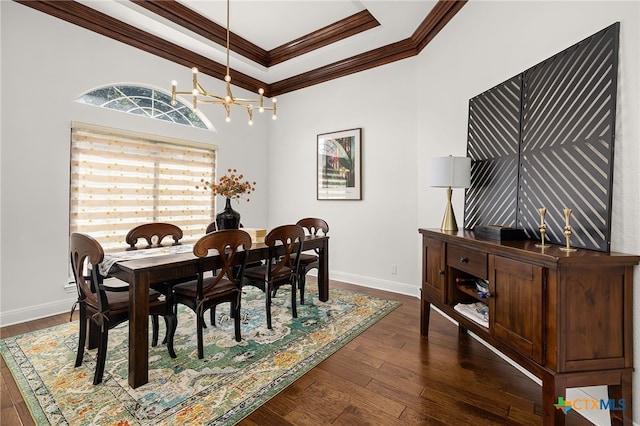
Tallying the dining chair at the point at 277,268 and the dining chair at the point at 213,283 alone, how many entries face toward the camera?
0

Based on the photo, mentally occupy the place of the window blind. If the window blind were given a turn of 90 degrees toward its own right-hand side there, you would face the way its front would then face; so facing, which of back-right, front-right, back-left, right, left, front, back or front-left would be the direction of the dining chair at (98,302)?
front-left

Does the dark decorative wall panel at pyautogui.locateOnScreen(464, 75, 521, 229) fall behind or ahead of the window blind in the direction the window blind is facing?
ahead

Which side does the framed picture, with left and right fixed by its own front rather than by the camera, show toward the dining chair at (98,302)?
front

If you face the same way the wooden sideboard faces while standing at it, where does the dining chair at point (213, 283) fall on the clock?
The dining chair is roughly at 1 o'clock from the wooden sideboard.

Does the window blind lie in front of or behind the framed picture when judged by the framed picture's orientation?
in front

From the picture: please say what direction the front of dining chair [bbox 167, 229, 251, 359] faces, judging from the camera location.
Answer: facing away from the viewer and to the left of the viewer

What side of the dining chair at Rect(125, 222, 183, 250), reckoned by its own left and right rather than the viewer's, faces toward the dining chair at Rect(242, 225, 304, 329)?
front

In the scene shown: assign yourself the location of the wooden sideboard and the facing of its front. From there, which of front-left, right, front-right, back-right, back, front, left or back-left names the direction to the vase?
front-right

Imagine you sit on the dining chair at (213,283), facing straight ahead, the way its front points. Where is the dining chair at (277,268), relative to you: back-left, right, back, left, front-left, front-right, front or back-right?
right

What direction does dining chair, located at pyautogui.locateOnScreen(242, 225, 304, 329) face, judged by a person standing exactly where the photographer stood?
facing away from the viewer and to the left of the viewer

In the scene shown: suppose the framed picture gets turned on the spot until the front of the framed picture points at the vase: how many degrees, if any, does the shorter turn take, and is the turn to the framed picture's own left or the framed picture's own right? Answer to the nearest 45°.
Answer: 0° — it already faces it
